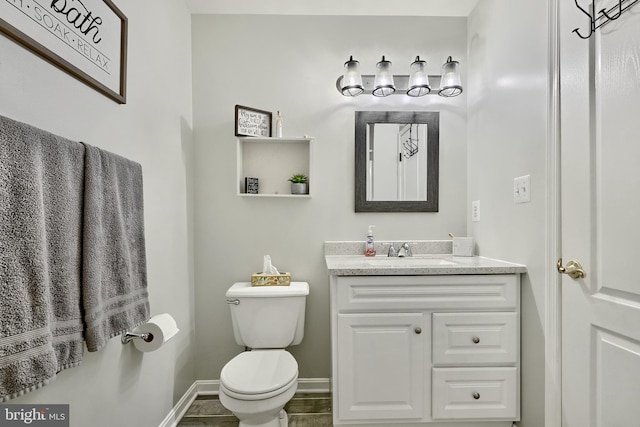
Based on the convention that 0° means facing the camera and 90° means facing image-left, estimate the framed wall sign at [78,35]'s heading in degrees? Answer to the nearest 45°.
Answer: approximately 315°

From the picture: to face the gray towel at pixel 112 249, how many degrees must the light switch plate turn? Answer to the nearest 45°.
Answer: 0° — it already faces it

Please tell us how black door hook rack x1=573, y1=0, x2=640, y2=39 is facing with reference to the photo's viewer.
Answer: facing the viewer and to the left of the viewer

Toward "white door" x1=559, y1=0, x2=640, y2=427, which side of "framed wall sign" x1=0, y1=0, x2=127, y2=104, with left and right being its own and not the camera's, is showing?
front

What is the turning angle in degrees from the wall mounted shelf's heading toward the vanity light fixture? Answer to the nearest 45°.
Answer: approximately 90° to its left

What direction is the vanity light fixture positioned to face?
toward the camera

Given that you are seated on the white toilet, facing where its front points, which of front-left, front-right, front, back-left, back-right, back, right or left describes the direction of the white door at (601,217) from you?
front-left

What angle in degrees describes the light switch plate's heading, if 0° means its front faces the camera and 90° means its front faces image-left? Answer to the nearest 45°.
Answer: approximately 45°

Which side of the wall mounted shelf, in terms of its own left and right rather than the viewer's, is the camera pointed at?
front

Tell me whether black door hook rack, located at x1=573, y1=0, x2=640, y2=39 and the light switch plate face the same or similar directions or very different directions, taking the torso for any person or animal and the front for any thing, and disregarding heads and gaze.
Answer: same or similar directions

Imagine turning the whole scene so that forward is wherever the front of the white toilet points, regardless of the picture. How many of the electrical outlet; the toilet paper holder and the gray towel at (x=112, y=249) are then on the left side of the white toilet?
1

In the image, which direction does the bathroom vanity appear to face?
toward the camera

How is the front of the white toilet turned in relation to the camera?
facing the viewer
